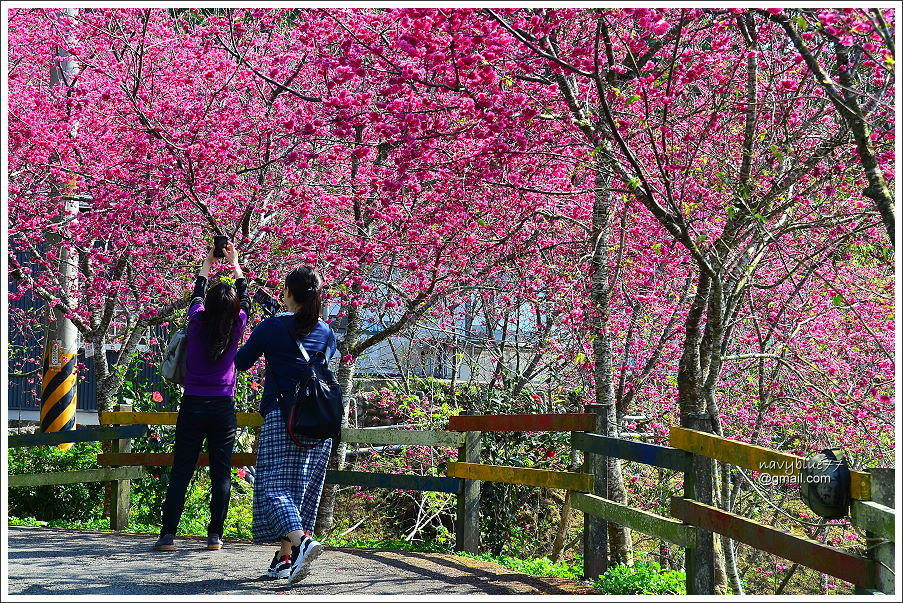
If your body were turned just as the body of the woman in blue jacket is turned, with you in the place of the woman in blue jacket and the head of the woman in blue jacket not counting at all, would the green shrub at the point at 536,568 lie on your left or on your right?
on your right

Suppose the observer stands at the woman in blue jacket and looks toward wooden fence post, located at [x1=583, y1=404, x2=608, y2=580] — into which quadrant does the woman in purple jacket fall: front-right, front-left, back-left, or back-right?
back-left

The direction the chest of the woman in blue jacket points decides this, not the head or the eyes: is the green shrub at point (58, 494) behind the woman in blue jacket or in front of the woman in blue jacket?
in front

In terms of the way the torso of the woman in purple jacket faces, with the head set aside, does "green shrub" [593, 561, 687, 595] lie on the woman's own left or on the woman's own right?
on the woman's own right

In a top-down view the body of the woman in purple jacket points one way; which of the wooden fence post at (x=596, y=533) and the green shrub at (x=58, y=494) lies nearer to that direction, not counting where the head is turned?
the green shrub

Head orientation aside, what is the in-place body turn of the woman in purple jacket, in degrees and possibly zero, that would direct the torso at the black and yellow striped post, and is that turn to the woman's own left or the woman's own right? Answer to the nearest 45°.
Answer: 0° — they already face it

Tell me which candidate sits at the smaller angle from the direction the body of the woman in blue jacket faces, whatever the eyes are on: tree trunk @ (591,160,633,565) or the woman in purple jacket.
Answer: the woman in purple jacket

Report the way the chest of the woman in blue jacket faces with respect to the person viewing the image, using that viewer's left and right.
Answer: facing away from the viewer and to the left of the viewer

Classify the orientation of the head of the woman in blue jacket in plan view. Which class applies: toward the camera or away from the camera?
away from the camera

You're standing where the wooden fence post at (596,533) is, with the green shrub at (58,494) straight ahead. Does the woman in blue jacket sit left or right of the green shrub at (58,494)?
left

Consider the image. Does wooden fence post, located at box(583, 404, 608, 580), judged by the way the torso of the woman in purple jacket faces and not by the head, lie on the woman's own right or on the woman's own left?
on the woman's own right

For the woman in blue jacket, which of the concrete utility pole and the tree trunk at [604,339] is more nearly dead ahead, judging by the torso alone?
the concrete utility pole

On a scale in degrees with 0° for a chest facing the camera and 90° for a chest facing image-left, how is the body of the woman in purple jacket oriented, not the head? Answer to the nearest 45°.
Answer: approximately 180°

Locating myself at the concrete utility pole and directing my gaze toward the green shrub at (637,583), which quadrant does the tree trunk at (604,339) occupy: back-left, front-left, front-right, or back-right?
front-left

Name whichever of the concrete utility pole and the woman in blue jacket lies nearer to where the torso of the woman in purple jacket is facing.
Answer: the concrete utility pole

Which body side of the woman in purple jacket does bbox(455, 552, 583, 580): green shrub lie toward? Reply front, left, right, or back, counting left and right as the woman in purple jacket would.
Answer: right
